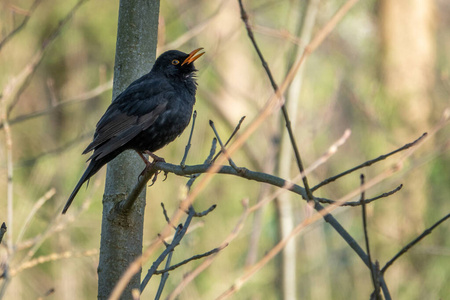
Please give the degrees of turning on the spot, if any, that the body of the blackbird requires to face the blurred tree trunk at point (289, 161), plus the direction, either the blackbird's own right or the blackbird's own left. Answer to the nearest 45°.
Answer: approximately 45° to the blackbird's own left

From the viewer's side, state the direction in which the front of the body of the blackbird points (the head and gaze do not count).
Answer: to the viewer's right
